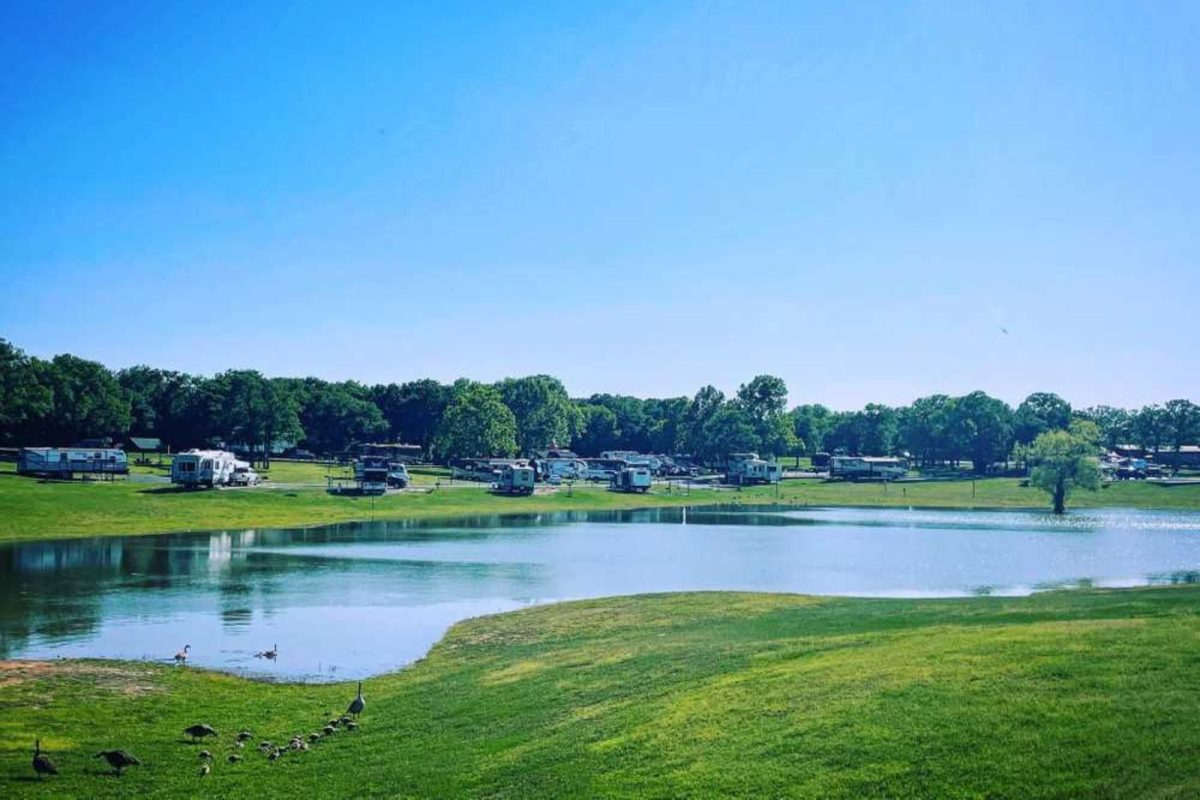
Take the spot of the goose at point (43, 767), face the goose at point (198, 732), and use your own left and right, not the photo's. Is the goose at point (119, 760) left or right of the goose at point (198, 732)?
right

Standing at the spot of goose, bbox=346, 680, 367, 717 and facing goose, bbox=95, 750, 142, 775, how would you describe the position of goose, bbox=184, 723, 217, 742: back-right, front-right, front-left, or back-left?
front-right

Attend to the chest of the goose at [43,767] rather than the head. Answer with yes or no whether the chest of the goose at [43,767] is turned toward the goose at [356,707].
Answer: no

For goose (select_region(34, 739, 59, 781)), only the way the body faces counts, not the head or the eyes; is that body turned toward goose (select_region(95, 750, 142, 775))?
no

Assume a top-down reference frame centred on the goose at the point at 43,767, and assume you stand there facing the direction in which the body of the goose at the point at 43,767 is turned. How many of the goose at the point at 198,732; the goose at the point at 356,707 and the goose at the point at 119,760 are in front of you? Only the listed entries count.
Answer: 0

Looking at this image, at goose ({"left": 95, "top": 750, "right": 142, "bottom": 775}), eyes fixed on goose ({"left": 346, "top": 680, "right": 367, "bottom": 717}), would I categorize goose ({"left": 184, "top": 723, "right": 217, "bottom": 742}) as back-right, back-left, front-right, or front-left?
front-left

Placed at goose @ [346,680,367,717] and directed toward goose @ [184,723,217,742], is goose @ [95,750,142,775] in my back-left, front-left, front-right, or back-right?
front-left

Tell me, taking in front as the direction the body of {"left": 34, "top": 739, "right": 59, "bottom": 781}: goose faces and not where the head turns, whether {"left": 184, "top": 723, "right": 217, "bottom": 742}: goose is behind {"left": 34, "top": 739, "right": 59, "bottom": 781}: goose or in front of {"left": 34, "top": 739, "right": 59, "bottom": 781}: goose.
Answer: behind
